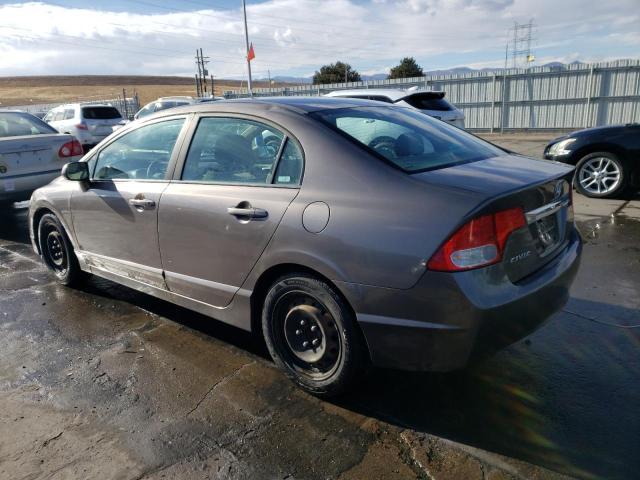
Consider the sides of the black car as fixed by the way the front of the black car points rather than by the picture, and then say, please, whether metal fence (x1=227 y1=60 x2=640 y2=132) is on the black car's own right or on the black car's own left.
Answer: on the black car's own right

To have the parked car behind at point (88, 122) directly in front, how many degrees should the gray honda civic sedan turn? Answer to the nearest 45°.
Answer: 0° — it already faces it

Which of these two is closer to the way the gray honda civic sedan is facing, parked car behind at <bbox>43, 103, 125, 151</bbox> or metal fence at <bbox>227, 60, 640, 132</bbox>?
the parked car behind

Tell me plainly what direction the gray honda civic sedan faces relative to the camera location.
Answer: facing away from the viewer and to the left of the viewer

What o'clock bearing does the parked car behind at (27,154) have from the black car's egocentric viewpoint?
The parked car behind is roughly at 11 o'clock from the black car.

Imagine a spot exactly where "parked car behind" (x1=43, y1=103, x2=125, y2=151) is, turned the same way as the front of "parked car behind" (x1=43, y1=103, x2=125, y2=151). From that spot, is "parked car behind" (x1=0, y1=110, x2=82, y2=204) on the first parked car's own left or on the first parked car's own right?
on the first parked car's own left

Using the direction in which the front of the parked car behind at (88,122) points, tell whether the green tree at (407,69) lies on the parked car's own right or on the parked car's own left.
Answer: on the parked car's own right

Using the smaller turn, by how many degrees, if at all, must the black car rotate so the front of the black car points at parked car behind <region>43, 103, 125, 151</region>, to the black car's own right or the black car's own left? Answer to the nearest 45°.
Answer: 0° — it already faces it

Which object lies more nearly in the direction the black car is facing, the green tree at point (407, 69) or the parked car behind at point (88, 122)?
the parked car behind

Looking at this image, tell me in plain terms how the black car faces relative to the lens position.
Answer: facing to the left of the viewer

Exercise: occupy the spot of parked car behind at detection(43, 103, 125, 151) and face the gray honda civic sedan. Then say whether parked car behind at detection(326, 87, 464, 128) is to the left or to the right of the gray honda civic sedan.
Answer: left

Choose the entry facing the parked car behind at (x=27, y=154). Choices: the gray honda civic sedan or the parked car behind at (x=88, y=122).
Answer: the gray honda civic sedan

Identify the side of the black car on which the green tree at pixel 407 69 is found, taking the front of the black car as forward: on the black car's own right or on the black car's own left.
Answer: on the black car's own right

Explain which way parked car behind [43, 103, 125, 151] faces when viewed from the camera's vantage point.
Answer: facing away from the viewer and to the left of the viewer

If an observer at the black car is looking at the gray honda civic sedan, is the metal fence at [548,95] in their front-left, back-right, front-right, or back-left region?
back-right
